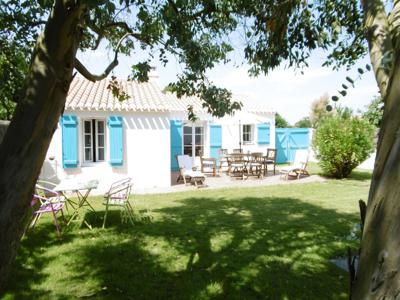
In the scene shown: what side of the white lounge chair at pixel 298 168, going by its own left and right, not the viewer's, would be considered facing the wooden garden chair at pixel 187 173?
front

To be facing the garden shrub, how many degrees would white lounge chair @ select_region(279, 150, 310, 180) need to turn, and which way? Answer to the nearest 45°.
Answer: approximately 135° to its left

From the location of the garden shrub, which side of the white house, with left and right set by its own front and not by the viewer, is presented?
left

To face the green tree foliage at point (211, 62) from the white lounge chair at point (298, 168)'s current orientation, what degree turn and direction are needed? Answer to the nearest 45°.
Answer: approximately 45° to its left

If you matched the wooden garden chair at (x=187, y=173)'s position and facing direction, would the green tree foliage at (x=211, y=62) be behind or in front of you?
in front

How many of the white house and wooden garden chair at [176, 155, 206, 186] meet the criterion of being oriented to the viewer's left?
0

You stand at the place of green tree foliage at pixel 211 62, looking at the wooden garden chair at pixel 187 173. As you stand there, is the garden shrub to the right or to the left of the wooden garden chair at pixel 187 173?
right

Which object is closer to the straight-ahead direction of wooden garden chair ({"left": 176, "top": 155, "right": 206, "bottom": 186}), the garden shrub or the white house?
the garden shrub

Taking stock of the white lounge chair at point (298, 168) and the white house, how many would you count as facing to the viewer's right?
0

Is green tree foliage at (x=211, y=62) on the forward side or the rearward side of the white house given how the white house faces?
on the forward side

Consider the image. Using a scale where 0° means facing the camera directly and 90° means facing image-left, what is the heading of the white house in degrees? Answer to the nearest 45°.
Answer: approximately 0°

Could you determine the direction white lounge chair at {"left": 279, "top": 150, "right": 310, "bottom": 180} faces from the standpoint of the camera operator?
facing the viewer and to the left of the viewer

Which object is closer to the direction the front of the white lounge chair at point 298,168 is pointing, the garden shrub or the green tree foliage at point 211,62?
the green tree foliage
